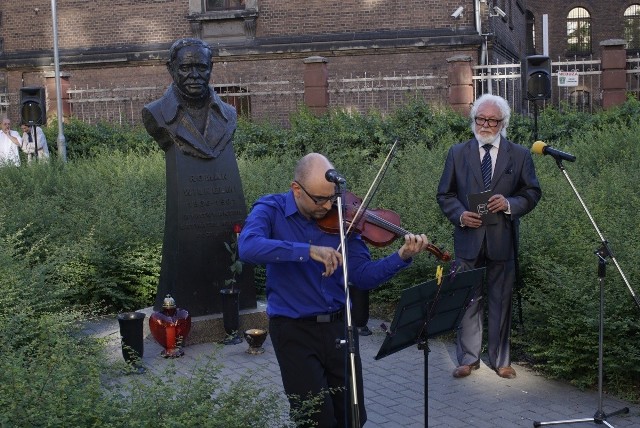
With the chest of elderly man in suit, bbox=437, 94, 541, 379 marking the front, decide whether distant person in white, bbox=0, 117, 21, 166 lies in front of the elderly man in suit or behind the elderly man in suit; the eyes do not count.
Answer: behind

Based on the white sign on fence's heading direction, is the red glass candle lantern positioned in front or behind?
in front

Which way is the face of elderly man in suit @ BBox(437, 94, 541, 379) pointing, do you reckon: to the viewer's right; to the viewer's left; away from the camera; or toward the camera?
toward the camera

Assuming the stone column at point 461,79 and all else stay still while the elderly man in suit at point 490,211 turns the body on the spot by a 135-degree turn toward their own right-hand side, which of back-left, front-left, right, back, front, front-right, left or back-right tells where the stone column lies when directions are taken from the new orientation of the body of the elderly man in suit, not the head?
front-right

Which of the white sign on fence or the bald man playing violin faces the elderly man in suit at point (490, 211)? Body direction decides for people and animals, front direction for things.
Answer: the white sign on fence

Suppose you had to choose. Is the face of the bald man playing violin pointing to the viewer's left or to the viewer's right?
to the viewer's right

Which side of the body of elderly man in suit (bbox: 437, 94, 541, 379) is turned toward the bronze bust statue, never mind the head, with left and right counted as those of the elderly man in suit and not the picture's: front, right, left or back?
right

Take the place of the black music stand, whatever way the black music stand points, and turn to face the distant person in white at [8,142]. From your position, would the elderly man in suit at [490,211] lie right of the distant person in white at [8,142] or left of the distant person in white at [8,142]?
right

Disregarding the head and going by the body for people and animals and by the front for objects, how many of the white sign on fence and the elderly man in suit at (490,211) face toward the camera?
2

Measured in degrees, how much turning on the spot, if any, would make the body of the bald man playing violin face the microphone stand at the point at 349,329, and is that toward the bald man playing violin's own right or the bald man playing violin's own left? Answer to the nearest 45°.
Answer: approximately 45° to the bald man playing violin's own right

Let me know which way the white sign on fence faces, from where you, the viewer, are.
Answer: facing the viewer

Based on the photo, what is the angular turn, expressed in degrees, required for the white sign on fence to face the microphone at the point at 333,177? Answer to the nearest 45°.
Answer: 0° — it already faces it

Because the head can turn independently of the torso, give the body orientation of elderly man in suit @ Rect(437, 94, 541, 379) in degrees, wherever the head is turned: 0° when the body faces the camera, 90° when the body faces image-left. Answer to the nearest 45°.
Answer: approximately 0°
